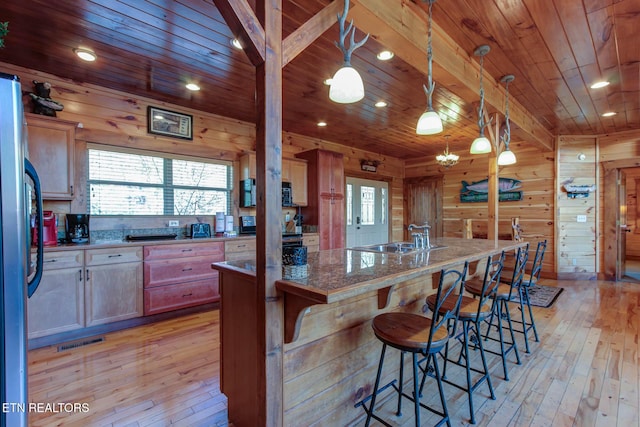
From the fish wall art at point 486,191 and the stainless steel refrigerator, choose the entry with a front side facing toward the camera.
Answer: the fish wall art

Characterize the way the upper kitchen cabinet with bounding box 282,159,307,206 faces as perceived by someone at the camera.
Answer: facing the viewer and to the right of the viewer

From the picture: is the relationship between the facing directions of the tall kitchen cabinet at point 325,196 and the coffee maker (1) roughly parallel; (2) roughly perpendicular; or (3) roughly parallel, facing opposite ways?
roughly parallel

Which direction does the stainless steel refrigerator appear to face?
to the viewer's right

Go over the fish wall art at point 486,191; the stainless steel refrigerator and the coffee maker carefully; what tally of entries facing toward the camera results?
2

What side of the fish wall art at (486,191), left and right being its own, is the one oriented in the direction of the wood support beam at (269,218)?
front

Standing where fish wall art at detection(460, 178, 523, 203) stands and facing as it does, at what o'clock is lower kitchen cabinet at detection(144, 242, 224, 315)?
The lower kitchen cabinet is roughly at 1 o'clock from the fish wall art.

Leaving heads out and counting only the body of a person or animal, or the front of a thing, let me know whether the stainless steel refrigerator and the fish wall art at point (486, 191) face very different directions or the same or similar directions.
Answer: very different directions

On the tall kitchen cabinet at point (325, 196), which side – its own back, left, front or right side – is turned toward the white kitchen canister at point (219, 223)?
right

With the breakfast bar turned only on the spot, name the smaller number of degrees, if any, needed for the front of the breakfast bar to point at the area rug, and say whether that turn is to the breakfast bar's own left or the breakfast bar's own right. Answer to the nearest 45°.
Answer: approximately 90° to the breakfast bar's own left

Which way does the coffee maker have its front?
toward the camera

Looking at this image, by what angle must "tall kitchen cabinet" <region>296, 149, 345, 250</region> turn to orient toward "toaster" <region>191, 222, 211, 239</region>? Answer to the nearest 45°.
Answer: approximately 90° to its right

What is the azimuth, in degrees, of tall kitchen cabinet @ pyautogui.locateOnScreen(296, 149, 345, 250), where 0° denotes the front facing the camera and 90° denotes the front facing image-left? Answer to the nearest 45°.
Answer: approximately 315°

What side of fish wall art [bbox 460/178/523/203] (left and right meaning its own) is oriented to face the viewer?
front

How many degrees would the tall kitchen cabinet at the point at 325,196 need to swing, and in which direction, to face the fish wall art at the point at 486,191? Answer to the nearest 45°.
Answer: approximately 45° to its left

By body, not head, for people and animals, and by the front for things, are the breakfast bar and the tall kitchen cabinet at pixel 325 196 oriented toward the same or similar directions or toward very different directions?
same or similar directions

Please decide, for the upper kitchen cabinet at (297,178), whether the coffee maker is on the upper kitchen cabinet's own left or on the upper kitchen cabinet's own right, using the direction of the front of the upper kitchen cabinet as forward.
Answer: on the upper kitchen cabinet's own right

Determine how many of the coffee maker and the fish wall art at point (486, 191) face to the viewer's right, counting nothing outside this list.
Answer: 0

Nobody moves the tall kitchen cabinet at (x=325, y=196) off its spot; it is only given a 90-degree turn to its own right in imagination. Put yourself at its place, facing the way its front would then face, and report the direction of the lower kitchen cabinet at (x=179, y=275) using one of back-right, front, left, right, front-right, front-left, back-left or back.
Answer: front

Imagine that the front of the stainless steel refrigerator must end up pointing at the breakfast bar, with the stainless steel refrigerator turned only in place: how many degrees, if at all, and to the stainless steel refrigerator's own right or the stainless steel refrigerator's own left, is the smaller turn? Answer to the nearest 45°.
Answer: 0° — it already faces it

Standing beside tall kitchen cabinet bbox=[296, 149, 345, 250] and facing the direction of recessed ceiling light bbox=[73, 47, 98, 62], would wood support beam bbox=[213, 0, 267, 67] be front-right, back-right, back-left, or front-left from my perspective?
front-left
